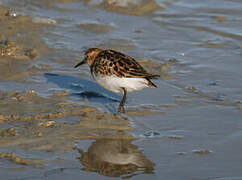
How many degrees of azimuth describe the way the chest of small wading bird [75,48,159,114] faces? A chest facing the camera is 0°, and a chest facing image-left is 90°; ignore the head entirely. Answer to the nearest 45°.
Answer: approximately 90°
